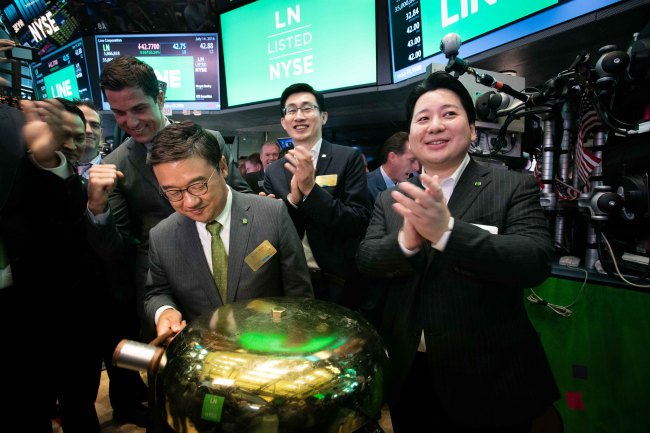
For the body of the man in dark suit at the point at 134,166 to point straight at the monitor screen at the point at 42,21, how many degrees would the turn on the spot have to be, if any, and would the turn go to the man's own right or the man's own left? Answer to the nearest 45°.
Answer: approximately 180°

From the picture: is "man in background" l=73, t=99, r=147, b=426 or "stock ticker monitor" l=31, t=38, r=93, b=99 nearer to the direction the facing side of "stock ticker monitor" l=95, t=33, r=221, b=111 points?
the man in background

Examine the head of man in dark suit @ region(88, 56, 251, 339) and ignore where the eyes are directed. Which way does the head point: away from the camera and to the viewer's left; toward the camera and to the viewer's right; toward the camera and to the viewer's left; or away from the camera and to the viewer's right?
toward the camera and to the viewer's right

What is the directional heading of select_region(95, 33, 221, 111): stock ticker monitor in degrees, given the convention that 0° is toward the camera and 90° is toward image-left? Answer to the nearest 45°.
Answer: approximately 0°

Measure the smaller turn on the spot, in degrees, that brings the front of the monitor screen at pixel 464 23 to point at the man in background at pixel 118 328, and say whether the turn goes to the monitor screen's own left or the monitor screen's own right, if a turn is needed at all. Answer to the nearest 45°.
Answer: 0° — it already faces them

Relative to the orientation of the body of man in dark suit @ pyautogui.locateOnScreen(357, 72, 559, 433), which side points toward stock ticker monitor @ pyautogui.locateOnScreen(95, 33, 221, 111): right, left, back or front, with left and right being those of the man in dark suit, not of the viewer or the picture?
right

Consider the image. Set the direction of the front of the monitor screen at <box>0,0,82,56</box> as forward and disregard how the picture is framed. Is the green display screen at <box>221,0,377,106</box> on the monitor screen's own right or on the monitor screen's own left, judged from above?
on the monitor screen's own left
